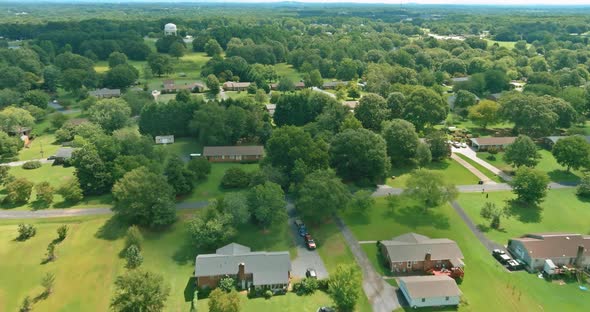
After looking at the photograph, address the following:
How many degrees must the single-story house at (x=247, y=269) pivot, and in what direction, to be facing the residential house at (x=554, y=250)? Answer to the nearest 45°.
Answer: approximately 90° to its right

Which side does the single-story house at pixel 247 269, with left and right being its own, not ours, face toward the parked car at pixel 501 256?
right

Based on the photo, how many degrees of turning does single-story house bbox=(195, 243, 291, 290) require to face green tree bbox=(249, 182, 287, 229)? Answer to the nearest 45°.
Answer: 0° — it already faces it

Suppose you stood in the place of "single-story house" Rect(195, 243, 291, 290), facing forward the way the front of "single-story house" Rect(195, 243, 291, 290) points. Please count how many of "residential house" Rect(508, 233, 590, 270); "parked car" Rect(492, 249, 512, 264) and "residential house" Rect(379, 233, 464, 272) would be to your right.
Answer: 3

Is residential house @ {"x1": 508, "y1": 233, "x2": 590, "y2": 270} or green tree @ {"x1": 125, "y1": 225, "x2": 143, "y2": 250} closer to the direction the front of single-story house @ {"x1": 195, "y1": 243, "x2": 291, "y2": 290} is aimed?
the green tree

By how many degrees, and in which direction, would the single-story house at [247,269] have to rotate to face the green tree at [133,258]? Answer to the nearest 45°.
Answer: approximately 90° to its left

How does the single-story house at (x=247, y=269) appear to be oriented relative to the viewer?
away from the camera

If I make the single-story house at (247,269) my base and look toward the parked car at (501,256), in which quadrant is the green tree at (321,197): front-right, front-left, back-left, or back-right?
front-left

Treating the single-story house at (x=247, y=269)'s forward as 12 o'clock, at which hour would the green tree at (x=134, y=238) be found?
The green tree is roughly at 10 o'clock from the single-story house.

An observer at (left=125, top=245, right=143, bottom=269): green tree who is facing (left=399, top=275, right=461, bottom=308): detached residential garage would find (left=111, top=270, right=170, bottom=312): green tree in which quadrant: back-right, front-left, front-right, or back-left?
front-right

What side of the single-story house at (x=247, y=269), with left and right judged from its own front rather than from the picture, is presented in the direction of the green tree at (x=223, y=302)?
back
